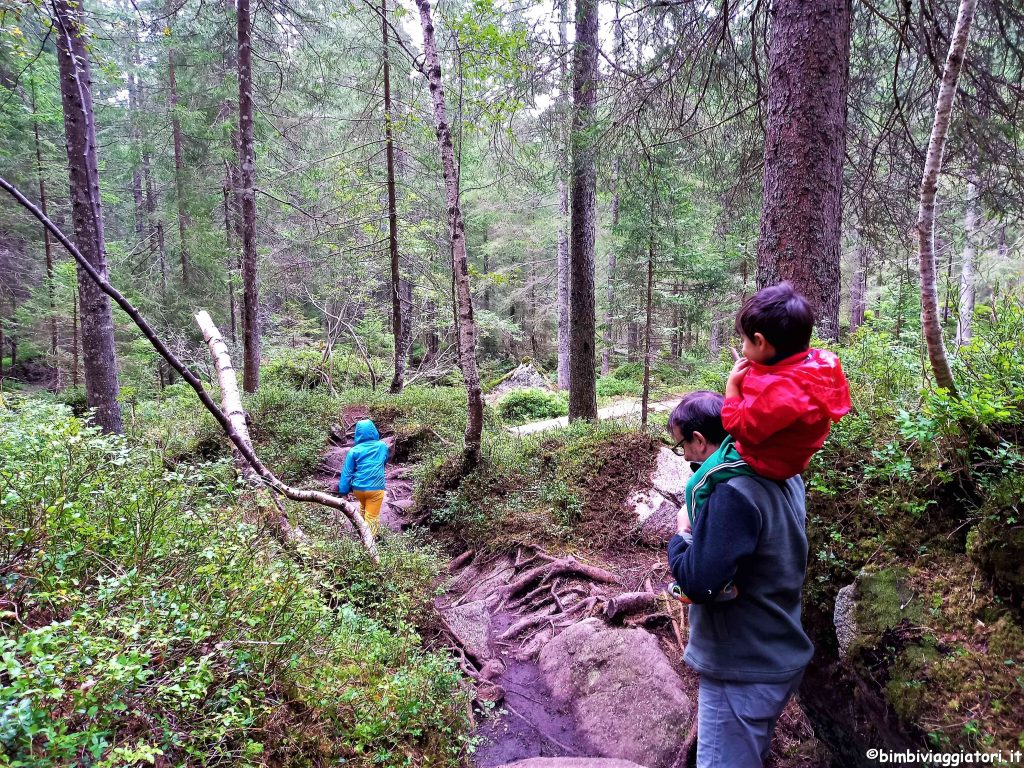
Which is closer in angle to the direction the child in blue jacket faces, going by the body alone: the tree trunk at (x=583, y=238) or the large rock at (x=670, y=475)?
the tree trunk

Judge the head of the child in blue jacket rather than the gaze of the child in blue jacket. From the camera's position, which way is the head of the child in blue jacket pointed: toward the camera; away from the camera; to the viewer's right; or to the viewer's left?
away from the camera

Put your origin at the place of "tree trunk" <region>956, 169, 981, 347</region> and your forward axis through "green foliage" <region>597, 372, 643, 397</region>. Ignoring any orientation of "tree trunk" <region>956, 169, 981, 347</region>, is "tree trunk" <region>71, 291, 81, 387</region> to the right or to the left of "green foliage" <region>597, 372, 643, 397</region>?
left

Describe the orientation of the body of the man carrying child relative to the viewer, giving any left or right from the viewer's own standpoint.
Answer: facing away from the viewer and to the left of the viewer

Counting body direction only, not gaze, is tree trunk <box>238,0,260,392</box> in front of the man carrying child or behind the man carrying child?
in front

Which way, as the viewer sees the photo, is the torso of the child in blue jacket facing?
away from the camera
